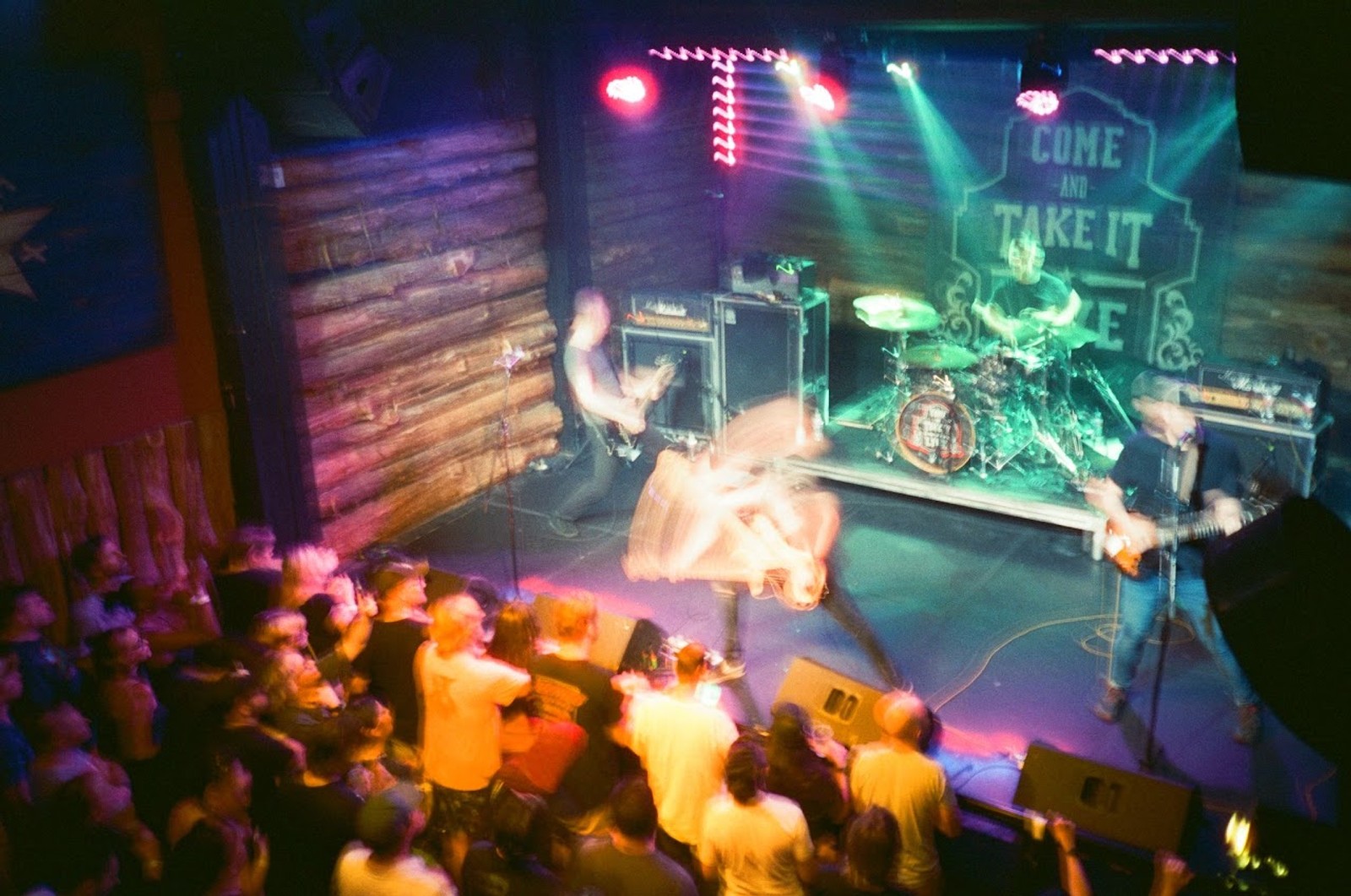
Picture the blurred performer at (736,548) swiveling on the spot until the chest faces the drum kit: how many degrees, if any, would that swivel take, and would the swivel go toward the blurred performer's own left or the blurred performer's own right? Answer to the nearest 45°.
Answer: approximately 135° to the blurred performer's own left

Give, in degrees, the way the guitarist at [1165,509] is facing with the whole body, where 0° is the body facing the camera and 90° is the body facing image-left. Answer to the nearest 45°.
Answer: approximately 0°

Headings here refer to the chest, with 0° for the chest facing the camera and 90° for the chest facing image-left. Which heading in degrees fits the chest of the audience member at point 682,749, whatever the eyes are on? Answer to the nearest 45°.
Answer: approximately 180°

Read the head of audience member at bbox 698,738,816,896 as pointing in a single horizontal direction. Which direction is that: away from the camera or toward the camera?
away from the camera

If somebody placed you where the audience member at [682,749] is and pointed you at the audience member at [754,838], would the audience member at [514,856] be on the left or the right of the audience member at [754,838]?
right

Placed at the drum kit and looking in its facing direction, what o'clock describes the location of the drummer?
The drummer is roughly at 5 o'clock from the drum kit.

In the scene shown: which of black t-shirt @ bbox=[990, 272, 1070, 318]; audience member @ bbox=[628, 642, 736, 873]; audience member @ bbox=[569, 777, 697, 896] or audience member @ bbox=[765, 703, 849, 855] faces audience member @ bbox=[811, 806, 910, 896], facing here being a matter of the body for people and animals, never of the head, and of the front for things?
the black t-shirt

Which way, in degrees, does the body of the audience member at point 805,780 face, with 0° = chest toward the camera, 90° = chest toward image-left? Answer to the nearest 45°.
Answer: approximately 180°

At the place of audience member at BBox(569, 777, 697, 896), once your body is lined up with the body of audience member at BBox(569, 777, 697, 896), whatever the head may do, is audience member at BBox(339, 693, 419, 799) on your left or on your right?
on your left

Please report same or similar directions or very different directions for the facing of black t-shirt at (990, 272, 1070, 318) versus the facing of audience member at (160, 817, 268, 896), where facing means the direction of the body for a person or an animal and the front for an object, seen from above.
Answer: very different directions

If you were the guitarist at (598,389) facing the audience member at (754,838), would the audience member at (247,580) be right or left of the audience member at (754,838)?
right

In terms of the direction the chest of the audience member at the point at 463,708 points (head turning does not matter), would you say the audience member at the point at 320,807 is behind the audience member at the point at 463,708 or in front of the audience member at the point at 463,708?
behind

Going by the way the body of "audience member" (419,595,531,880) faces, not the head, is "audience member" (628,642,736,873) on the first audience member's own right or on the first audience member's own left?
on the first audience member's own right

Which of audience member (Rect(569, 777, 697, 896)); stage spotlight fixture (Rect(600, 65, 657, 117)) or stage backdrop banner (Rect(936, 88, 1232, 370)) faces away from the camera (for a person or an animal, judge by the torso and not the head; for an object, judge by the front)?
the audience member

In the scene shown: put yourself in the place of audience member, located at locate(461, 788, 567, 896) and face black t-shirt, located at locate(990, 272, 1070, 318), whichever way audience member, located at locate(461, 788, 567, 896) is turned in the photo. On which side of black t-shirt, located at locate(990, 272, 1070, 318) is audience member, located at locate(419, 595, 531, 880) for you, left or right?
left
